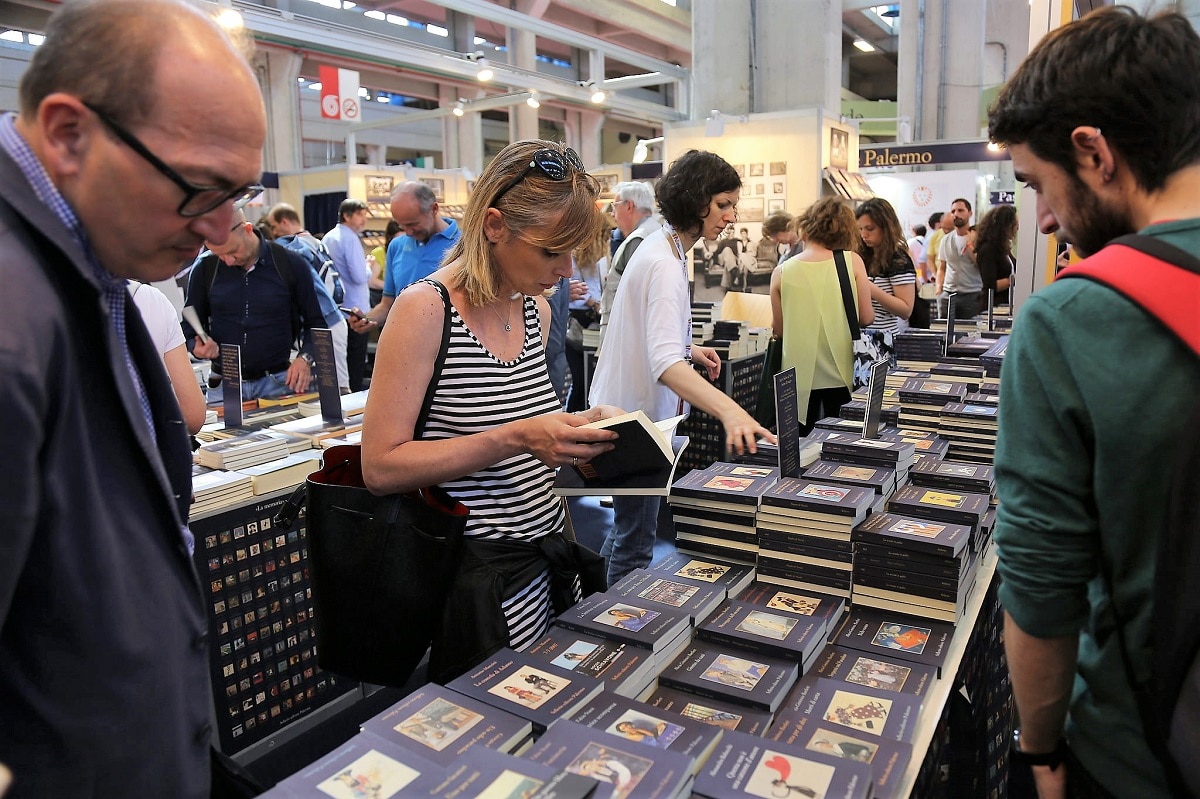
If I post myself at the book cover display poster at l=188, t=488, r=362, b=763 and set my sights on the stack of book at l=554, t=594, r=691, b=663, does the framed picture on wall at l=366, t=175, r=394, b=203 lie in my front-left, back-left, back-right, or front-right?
back-left

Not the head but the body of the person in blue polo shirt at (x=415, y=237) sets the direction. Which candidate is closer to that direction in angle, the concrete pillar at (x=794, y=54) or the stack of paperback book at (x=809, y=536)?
the stack of paperback book

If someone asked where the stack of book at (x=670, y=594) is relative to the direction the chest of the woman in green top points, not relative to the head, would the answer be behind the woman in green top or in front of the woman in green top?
behind

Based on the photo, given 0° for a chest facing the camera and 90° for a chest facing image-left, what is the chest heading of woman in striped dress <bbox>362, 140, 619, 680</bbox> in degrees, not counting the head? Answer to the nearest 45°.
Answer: approximately 315°

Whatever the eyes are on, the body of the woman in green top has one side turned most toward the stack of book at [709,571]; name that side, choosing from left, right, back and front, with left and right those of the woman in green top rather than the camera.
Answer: back

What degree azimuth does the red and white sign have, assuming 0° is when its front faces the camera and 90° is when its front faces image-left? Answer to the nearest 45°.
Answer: approximately 0°

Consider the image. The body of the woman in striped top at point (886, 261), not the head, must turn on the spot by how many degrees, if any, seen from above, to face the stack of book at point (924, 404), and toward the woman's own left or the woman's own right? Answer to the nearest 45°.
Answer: approximately 45° to the woman's own left

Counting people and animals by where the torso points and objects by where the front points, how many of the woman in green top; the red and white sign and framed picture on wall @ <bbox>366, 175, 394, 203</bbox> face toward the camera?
2
